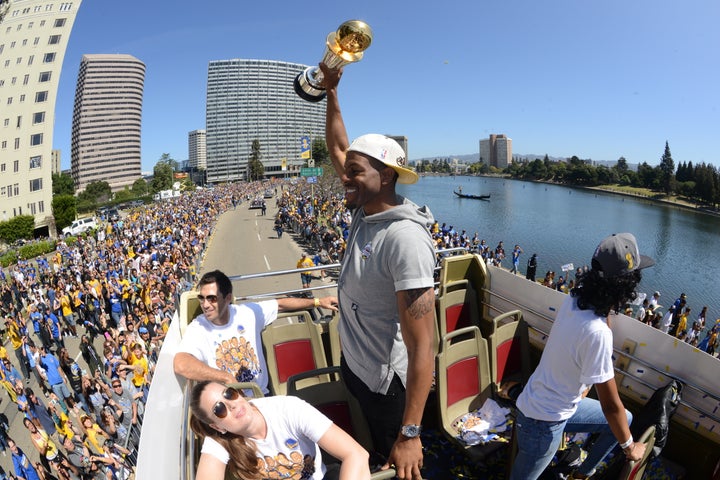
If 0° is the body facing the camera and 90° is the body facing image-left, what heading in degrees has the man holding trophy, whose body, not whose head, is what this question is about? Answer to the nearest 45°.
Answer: approximately 45°

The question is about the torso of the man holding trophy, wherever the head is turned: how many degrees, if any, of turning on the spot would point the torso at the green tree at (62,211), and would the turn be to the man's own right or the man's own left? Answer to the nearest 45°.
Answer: approximately 90° to the man's own right

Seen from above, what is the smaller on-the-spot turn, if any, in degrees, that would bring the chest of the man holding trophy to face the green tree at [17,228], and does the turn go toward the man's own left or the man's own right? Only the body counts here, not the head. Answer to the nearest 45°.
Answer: approximately 90° to the man's own right

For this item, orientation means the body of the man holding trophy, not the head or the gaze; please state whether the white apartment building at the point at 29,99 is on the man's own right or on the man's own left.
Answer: on the man's own right

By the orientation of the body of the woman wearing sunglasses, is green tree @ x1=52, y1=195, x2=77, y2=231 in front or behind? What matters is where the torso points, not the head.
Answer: behind
